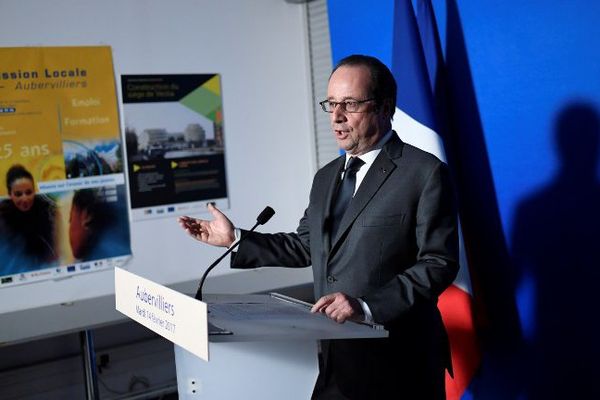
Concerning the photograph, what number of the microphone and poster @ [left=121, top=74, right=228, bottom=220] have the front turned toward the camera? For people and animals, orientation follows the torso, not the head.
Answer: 1

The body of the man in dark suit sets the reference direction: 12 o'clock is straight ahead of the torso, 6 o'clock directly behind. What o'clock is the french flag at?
The french flag is roughly at 5 o'clock from the man in dark suit.

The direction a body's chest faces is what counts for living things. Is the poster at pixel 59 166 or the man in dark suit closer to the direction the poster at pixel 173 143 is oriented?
the man in dark suit

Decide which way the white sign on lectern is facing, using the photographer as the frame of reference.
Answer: facing the viewer and to the left of the viewer

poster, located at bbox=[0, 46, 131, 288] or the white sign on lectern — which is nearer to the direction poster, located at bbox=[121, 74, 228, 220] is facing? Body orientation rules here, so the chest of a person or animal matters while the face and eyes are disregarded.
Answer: the white sign on lectern

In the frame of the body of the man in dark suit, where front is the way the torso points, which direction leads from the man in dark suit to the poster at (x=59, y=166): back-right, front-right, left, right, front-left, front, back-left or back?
right

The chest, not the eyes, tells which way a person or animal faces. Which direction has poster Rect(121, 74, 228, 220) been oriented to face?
toward the camera

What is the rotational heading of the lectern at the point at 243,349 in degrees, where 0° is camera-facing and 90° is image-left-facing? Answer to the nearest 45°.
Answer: approximately 45°

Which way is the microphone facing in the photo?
to the viewer's right

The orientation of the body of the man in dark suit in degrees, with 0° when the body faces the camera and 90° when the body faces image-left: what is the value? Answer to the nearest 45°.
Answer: approximately 45°

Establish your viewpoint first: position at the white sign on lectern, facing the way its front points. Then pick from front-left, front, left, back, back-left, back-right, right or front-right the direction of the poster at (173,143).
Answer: back-right
